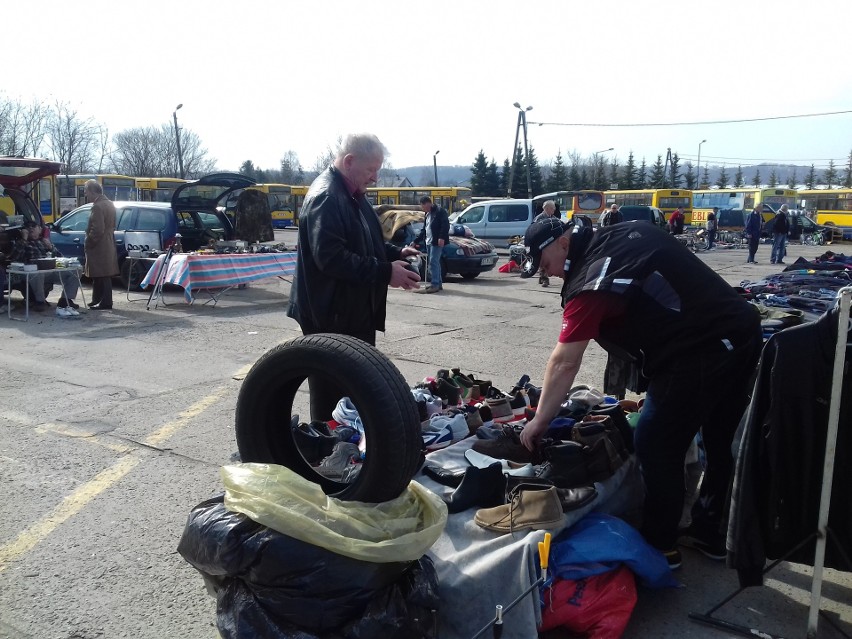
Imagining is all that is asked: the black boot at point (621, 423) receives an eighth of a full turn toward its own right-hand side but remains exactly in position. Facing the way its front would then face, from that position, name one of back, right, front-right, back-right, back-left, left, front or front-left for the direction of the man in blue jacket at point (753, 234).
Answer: front-right

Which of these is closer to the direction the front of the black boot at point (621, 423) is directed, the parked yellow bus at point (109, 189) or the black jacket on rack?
the parked yellow bus

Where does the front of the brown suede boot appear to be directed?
to the viewer's left

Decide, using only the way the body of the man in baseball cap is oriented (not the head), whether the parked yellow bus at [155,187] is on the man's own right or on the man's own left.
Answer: on the man's own right

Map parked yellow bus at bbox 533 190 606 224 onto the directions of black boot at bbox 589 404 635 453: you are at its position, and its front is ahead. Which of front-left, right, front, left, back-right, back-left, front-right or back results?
right

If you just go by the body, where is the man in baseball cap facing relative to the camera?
to the viewer's left

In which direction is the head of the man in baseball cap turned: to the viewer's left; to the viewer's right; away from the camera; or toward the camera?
to the viewer's left

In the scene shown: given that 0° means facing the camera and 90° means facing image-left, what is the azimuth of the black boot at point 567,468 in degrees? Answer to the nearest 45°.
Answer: approximately 90°

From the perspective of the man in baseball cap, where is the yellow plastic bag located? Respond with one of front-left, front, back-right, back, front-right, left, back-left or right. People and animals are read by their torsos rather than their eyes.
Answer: front-left

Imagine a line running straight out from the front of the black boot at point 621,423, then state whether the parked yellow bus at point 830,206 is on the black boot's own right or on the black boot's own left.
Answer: on the black boot's own right

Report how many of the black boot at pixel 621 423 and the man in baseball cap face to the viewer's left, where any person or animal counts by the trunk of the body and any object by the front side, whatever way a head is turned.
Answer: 2

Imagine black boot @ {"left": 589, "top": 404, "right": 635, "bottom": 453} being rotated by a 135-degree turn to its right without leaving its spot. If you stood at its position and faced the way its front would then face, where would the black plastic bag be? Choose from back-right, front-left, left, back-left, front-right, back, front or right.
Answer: back
